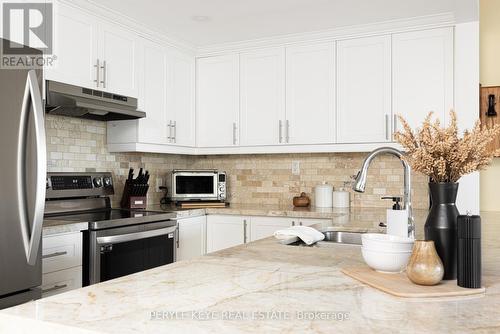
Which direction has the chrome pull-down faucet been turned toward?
to the viewer's left

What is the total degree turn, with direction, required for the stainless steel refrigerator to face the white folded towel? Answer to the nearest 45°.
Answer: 0° — it already faces it

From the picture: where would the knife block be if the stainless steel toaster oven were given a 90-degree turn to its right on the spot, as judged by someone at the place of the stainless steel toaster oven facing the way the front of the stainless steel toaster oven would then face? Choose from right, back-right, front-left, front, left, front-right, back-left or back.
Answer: front-left

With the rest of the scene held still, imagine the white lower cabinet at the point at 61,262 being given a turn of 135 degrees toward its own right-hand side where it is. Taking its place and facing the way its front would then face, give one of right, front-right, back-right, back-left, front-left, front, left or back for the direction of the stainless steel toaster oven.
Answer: back-right

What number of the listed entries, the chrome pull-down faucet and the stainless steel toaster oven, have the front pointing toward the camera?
1

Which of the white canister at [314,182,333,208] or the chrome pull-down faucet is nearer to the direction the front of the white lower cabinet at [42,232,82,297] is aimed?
the chrome pull-down faucet

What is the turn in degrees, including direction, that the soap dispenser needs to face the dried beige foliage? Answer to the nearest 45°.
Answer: approximately 90° to its left

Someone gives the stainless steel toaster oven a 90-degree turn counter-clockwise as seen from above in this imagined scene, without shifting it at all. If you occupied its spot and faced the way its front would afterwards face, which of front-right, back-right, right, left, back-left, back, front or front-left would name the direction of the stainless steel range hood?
back-right

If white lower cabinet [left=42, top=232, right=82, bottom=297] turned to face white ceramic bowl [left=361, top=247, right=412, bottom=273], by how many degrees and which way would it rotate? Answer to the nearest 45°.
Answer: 0° — it already faces it
